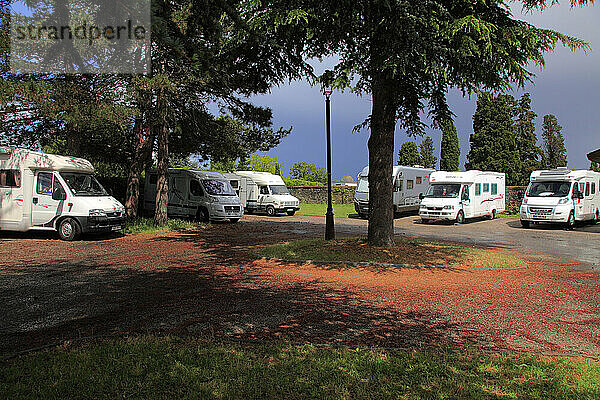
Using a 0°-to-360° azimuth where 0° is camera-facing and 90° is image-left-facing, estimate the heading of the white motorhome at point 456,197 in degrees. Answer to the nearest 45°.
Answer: approximately 45°

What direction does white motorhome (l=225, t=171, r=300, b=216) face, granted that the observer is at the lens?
facing the viewer and to the right of the viewer

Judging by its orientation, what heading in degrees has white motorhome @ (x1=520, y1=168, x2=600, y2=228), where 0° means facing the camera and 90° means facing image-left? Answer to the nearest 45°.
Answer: approximately 45°

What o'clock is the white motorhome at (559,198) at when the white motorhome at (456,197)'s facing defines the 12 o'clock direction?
the white motorhome at (559,198) is roughly at 8 o'clock from the white motorhome at (456,197).

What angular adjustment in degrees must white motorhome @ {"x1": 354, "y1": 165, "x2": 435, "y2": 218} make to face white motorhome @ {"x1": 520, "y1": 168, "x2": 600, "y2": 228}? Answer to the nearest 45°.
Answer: approximately 90° to its left

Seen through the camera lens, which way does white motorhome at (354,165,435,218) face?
facing the viewer and to the left of the viewer

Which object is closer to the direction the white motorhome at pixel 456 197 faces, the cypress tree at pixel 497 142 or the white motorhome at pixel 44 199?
the white motorhome

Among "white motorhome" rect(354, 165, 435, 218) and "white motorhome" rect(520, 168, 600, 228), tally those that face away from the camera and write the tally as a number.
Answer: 0

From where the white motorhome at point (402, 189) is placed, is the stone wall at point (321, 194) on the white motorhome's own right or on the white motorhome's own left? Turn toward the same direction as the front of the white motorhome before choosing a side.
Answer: on the white motorhome's own right

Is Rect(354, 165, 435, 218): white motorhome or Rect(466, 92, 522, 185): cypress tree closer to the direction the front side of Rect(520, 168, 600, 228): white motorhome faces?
the white motorhome

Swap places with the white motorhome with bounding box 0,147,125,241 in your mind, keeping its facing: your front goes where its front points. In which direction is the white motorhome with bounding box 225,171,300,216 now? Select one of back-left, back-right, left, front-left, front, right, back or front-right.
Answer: left

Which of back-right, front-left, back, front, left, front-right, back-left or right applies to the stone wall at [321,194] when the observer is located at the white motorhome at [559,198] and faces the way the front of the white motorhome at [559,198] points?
right

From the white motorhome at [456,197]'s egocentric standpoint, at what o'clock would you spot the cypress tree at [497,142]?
The cypress tree is roughly at 5 o'clock from the white motorhome.

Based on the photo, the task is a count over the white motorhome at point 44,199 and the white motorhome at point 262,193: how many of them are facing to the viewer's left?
0

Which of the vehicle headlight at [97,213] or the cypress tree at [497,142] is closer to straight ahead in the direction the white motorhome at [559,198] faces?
the vehicle headlight
